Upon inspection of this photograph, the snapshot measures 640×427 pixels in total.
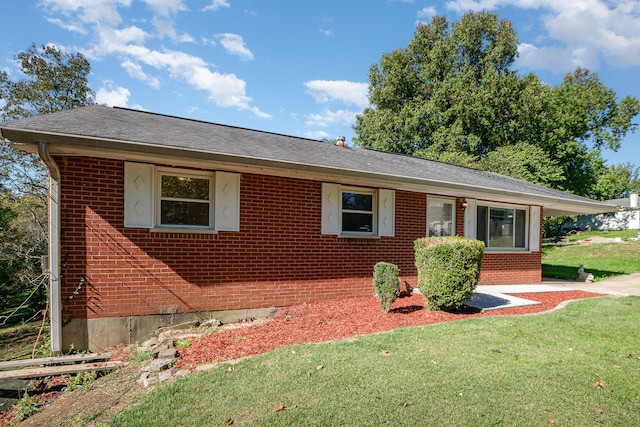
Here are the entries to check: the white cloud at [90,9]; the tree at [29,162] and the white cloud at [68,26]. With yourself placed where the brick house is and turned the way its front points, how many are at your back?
3

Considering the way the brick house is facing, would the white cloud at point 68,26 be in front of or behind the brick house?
behind

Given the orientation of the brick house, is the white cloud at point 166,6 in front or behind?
behind

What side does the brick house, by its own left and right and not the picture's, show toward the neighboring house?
left

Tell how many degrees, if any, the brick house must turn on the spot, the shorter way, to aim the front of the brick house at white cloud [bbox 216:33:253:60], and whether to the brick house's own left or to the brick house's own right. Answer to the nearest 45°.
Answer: approximately 135° to the brick house's own left

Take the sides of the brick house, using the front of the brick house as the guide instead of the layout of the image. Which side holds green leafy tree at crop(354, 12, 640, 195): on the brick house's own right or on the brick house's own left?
on the brick house's own left

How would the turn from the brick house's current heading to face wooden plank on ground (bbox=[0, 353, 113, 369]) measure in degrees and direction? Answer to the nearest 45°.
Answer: approximately 90° to its right

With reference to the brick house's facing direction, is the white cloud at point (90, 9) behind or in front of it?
behind

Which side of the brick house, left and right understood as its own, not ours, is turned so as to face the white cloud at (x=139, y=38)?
back

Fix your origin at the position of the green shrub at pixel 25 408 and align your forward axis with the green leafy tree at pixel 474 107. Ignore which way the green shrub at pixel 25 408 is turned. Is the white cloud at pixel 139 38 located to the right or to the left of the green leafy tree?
left
